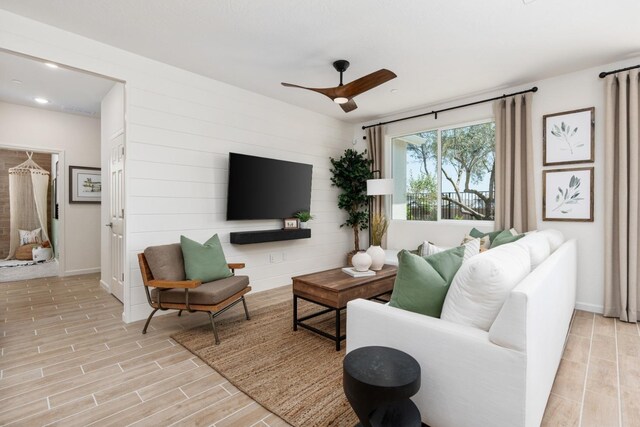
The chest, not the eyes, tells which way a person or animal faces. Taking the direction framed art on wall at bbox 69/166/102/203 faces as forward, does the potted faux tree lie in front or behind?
in front

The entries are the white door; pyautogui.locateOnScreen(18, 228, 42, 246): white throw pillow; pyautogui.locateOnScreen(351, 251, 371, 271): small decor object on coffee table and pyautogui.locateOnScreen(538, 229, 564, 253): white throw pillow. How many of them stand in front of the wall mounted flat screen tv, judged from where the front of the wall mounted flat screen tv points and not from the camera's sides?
2

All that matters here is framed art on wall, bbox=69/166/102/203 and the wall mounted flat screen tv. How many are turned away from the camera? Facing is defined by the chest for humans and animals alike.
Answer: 0

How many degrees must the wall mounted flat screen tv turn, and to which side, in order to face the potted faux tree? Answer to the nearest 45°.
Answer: approximately 90° to its left

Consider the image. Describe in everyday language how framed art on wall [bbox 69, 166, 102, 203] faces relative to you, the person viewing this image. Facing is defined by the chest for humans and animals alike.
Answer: facing the viewer and to the right of the viewer

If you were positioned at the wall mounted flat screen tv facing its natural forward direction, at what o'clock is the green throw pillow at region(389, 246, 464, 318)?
The green throw pillow is roughly at 1 o'clock from the wall mounted flat screen tv.

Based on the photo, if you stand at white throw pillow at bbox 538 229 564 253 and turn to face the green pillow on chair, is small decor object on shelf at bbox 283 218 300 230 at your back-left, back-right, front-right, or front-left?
front-right

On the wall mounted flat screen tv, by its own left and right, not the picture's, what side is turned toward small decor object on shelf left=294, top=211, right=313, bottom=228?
left

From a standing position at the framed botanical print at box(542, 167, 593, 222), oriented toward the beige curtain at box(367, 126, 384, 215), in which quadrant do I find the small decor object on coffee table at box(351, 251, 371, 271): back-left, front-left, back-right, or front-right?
front-left

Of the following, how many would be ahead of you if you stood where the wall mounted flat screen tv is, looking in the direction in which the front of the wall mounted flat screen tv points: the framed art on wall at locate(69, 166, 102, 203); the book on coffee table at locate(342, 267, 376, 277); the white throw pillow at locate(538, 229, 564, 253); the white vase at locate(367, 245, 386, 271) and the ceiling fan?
4

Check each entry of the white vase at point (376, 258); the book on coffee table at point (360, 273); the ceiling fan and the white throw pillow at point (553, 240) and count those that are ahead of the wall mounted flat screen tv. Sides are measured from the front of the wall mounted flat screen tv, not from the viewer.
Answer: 4

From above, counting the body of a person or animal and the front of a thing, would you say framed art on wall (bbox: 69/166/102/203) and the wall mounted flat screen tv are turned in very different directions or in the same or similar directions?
same or similar directions

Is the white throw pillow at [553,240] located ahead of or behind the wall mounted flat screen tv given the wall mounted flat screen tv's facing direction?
ahead
